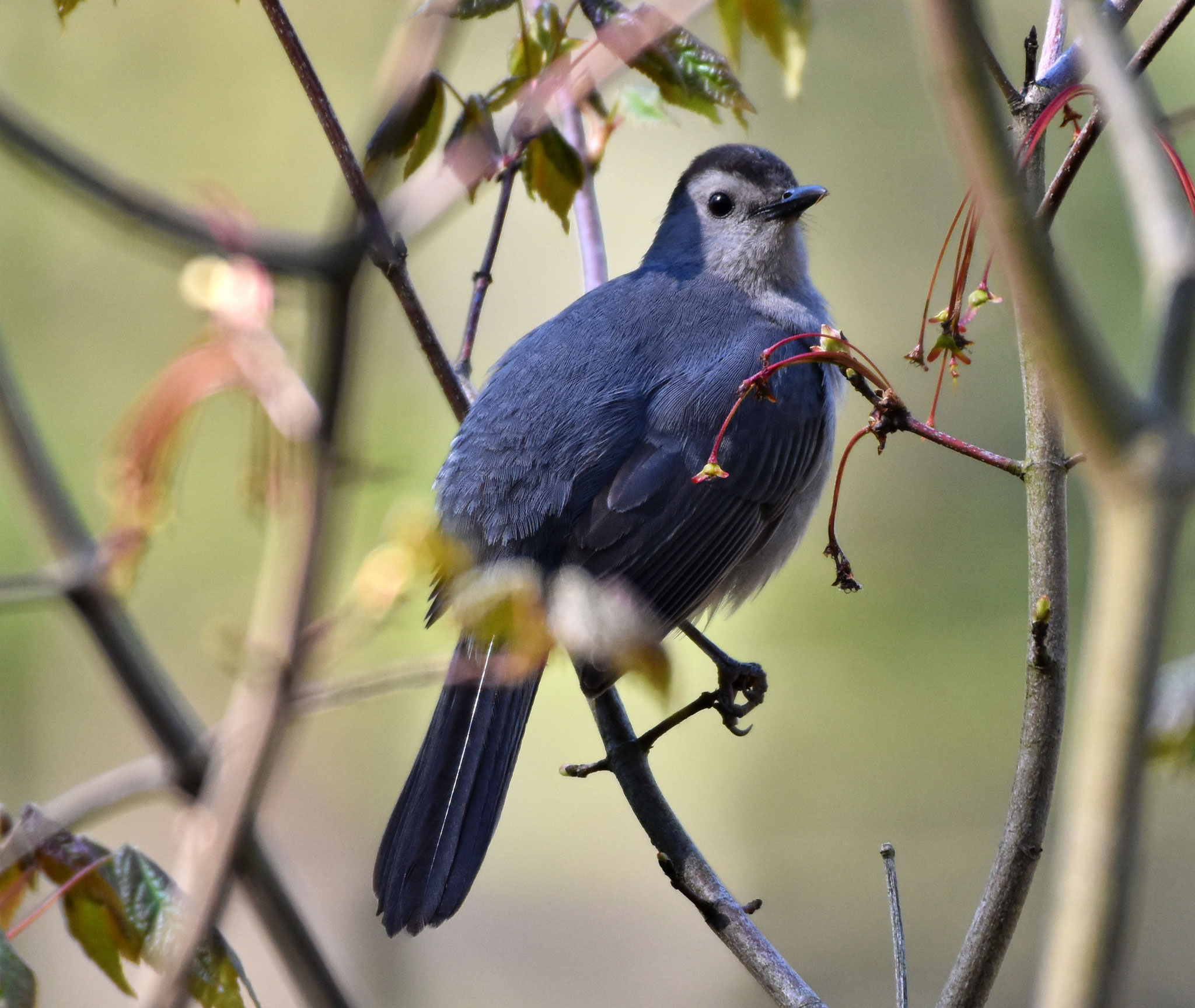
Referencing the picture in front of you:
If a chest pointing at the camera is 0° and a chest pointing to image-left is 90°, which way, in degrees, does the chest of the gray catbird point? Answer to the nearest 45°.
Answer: approximately 225°

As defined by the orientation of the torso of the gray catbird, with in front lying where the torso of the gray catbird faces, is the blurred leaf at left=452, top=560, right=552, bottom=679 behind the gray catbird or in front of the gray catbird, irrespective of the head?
behind

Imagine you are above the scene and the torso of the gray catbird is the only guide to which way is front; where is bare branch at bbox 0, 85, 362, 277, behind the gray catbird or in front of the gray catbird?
behind

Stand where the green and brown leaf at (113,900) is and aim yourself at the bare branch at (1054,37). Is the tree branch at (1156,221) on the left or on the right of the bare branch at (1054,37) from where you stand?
right

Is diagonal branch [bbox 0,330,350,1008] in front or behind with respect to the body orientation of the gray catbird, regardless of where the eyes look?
behind
